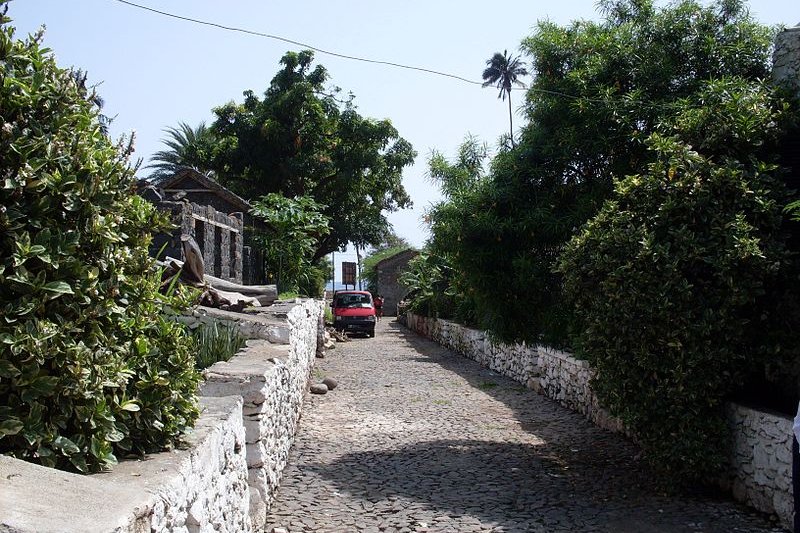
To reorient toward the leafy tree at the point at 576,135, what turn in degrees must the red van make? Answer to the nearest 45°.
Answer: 0° — it already faces it

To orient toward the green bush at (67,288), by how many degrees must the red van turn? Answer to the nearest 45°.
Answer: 0° — it already faces it

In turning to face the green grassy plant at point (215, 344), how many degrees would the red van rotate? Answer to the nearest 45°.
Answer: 0° — it already faces it

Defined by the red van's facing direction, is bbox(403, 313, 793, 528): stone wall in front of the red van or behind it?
in front

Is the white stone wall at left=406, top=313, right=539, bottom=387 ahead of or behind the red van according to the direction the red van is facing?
ahead

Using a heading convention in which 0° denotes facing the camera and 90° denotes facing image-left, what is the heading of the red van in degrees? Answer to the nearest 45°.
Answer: approximately 0°

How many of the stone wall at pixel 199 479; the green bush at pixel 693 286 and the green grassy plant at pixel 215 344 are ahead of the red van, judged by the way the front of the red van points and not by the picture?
3

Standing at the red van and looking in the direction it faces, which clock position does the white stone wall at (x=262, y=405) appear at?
The white stone wall is roughly at 12 o'clock from the red van.

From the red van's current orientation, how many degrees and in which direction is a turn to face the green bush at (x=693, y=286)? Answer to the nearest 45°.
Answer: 0° — it already faces it
